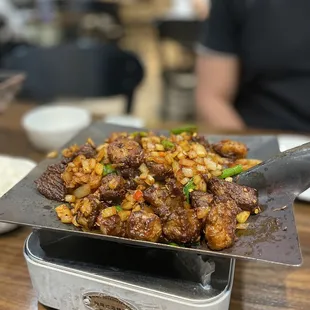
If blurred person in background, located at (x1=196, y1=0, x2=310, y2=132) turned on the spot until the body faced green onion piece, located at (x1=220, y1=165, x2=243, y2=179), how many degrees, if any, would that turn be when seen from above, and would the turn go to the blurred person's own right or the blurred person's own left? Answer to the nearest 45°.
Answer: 0° — they already face it

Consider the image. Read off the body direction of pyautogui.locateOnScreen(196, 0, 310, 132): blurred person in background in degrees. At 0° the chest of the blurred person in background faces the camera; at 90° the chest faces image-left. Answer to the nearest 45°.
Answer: approximately 0°

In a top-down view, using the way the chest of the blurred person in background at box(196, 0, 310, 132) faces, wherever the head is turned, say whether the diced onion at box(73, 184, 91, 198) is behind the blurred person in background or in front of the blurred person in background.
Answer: in front

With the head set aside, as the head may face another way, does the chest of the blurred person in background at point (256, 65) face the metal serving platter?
yes

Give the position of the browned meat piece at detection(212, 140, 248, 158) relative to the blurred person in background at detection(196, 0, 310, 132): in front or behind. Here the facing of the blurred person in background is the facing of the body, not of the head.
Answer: in front

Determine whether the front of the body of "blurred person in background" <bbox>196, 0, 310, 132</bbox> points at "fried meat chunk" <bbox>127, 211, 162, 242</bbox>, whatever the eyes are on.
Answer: yes

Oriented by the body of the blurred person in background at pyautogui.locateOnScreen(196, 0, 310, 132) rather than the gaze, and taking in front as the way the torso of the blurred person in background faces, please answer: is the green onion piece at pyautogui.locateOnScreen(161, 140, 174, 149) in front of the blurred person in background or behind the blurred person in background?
in front

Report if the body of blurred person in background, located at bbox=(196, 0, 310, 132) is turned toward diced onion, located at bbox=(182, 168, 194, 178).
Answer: yes

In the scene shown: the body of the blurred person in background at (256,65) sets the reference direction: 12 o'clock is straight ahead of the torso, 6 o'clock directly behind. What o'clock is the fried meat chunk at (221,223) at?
The fried meat chunk is roughly at 12 o'clock from the blurred person in background.

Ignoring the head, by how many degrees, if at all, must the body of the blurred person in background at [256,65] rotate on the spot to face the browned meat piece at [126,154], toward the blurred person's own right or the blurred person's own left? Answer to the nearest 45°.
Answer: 0° — they already face it
